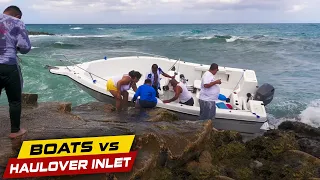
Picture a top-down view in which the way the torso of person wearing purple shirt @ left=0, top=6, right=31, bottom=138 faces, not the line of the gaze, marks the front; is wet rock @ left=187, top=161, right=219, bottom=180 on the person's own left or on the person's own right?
on the person's own right

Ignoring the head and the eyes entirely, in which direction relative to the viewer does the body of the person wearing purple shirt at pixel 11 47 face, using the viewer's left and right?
facing away from the viewer and to the right of the viewer

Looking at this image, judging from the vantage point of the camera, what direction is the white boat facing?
facing to the left of the viewer
